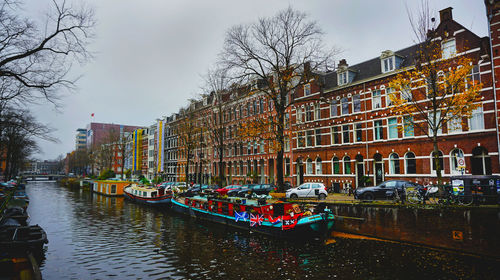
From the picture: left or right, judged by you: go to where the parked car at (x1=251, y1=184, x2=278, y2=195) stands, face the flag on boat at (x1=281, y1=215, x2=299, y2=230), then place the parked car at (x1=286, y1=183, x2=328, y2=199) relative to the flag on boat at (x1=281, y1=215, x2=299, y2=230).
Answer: left

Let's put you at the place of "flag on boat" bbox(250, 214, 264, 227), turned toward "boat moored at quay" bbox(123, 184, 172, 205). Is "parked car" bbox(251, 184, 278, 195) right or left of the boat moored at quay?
right

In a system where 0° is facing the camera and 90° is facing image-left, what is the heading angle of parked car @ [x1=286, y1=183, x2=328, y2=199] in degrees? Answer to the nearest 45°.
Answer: approximately 90°

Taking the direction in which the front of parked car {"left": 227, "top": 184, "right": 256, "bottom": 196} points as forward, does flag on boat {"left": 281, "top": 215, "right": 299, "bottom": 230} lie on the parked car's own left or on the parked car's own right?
on the parked car's own left

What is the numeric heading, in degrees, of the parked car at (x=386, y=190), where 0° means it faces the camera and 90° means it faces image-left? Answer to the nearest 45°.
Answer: approximately 90°

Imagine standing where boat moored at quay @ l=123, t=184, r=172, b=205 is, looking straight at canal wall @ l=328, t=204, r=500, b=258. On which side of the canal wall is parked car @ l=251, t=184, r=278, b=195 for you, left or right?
left

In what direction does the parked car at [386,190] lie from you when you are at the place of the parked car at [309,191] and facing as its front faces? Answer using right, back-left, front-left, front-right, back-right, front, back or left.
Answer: back-left

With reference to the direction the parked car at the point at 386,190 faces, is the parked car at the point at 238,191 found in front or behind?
in front

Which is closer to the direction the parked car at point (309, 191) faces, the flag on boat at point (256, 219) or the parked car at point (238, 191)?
the parked car

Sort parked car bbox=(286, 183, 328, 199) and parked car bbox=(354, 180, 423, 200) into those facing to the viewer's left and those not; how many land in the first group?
2
